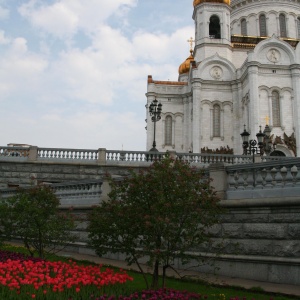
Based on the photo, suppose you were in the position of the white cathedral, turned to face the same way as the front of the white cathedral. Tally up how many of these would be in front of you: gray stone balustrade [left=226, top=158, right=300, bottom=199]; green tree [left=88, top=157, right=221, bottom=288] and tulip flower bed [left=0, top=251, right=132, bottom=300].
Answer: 3

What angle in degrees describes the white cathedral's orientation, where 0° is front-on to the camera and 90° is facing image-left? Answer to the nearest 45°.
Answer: approximately 0°

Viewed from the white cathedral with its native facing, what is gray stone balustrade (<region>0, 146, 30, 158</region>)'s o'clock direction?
The gray stone balustrade is roughly at 1 o'clock from the white cathedral.

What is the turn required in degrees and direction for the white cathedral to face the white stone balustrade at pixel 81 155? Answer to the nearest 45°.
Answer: approximately 45° to its right

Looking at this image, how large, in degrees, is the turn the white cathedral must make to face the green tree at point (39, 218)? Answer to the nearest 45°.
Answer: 0° — it already faces it

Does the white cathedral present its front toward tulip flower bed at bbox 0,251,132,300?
yes

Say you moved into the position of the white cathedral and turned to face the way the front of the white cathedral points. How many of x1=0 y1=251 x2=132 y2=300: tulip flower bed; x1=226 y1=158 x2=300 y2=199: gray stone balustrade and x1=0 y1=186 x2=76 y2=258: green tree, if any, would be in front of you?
3

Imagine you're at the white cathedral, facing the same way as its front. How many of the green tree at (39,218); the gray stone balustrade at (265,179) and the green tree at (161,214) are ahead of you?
3

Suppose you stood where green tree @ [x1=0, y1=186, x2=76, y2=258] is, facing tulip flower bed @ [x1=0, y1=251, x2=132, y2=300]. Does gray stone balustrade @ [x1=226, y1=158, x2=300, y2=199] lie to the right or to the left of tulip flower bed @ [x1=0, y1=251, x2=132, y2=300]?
left
